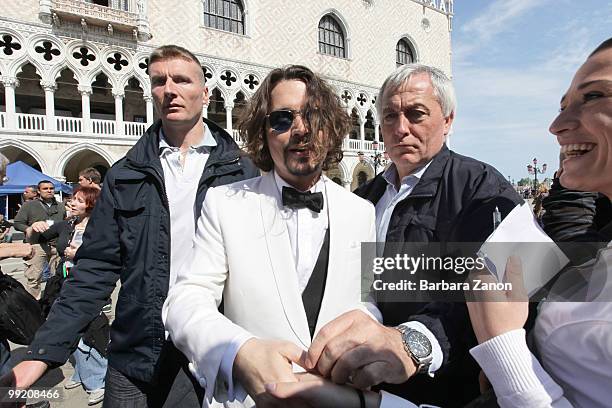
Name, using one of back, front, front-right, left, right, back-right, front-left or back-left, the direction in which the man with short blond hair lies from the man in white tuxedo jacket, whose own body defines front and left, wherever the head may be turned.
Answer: back-right

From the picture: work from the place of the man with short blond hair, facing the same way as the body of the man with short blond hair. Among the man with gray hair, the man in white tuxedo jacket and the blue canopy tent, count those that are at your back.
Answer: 1

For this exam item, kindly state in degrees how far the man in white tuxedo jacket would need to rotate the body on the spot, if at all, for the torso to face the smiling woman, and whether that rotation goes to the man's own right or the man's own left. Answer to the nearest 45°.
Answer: approximately 45° to the man's own left

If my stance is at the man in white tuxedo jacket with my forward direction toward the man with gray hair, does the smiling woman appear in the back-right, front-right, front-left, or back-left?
front-right

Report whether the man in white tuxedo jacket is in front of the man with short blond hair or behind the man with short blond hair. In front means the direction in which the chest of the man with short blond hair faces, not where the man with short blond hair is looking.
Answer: in front

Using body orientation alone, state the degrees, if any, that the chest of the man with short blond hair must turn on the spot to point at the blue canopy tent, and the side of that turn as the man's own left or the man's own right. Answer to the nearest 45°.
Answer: approximately 180°

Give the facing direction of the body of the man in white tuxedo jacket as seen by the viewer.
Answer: toward the camera

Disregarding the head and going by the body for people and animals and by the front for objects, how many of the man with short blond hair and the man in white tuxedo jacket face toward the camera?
2

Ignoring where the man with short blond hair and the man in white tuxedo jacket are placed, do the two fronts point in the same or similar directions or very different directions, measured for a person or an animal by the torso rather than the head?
same or similar directions

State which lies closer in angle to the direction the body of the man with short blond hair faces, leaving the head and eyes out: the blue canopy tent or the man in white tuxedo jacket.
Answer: the man in white tuxedo jacket

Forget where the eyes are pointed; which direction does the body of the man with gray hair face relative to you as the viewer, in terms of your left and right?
facing the viewer and to the left of the viewer

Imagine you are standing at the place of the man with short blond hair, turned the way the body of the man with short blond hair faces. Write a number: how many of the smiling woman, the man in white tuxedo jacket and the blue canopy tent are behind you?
1

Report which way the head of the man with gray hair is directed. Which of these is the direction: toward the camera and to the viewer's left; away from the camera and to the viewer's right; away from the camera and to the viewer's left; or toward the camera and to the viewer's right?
toward the camera and to the viewer's left
